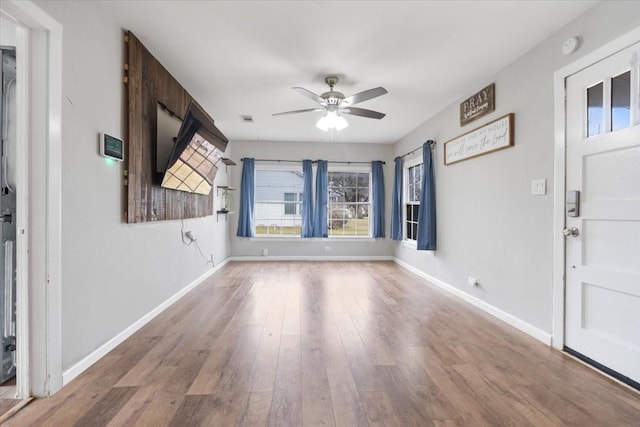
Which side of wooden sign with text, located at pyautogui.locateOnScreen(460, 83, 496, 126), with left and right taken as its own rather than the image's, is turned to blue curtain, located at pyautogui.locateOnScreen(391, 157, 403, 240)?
right

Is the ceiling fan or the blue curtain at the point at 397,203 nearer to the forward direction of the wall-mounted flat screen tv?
the ceiling fan

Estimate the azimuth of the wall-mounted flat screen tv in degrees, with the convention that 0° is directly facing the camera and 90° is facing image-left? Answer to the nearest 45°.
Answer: approximately 315°

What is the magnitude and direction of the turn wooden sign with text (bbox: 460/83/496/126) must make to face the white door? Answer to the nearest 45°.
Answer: approximately 90° to its left

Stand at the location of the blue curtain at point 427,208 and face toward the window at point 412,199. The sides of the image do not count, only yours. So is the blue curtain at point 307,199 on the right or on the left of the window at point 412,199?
left

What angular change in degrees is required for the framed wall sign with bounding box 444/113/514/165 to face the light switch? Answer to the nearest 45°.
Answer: approximately 90° to its left

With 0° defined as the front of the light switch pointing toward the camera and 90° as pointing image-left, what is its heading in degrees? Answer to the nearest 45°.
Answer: approximately 45°

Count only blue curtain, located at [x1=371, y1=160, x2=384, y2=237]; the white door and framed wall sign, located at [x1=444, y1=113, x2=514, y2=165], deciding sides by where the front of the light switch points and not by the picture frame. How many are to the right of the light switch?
2
